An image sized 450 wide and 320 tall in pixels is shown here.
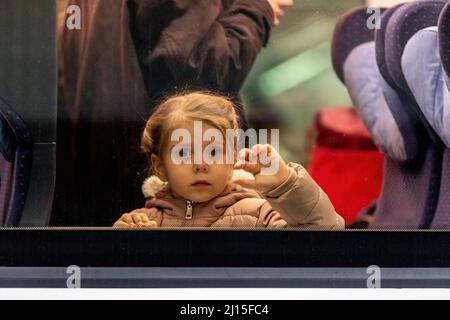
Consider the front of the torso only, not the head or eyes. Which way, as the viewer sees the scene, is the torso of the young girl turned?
toward the camera
